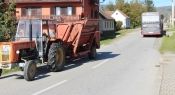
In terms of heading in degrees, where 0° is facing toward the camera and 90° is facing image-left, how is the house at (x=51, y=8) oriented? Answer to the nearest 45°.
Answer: approximately 0°

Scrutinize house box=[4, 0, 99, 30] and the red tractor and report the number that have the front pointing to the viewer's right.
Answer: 0

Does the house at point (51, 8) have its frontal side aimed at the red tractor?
yes

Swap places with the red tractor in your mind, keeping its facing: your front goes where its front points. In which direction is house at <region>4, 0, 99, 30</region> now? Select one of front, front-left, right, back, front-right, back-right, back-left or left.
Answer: back-right

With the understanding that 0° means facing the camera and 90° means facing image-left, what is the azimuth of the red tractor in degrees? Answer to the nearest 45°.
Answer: approximately 45°
